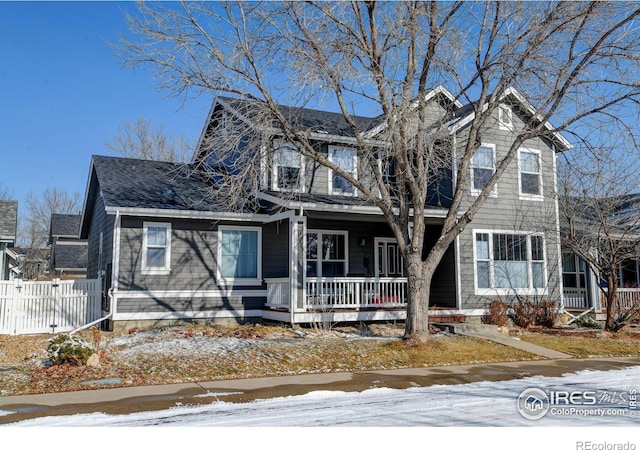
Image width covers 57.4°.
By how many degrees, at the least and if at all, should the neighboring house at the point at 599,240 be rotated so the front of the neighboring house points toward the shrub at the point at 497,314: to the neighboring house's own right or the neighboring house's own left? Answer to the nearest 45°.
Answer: approximately 45° to the neighboring house's own right

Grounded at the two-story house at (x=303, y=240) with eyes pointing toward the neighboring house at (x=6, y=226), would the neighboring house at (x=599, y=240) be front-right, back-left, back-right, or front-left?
back-right

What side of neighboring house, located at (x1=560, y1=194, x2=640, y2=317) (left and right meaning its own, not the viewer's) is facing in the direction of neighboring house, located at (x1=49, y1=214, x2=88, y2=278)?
right

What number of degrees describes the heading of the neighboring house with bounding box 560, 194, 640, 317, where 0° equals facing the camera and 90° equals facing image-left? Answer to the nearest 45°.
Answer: approximately 0°

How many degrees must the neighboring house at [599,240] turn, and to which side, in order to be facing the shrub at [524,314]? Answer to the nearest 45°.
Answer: approximately 45° to its right

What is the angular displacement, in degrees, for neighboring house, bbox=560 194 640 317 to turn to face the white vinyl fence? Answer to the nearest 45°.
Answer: approximately 45° to its right

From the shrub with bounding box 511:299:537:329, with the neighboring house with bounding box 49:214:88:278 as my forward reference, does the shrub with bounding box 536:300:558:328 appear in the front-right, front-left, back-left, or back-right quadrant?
back-right

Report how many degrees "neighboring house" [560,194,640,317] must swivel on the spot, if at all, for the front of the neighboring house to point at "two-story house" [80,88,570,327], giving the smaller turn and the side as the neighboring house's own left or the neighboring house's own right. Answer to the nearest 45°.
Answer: approximately 45° to the neighboring house's own right
